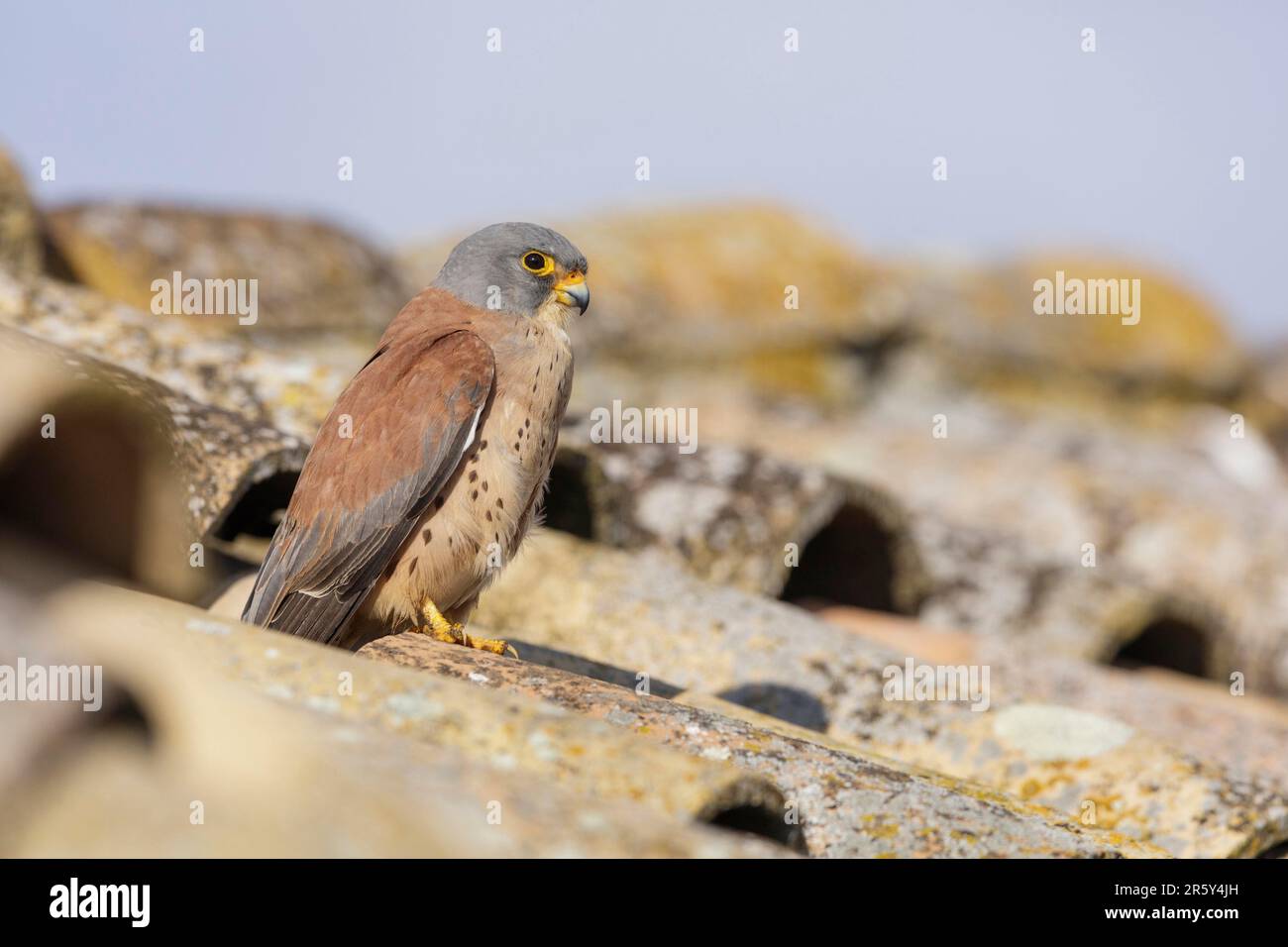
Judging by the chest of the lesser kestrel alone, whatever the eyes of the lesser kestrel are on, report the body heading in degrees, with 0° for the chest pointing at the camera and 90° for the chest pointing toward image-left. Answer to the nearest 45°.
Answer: approximately 270°
